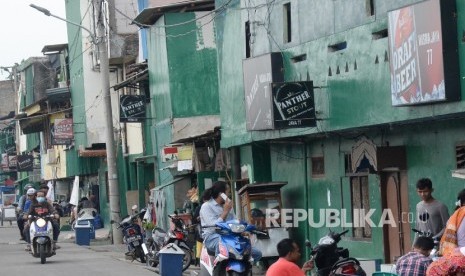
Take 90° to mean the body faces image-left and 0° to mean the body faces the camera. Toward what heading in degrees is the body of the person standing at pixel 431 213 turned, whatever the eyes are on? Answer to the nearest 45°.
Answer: approximately 45°

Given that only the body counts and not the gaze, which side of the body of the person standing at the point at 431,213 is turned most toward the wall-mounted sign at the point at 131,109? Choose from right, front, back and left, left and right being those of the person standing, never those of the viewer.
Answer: right

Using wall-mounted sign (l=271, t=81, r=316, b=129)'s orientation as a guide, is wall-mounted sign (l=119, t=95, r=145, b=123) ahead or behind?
behind

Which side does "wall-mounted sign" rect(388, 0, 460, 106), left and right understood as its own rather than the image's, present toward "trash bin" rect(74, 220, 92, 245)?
right
